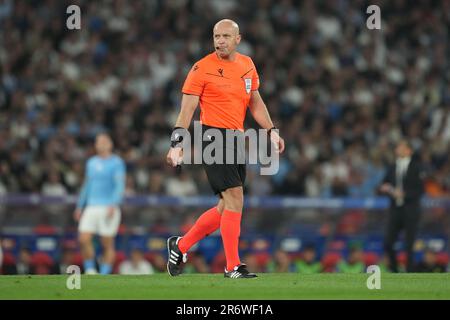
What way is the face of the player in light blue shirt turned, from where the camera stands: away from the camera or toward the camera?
toward the camera

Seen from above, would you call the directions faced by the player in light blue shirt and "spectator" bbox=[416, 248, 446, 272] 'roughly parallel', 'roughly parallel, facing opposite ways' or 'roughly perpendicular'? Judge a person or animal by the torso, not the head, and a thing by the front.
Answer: roughly parallel

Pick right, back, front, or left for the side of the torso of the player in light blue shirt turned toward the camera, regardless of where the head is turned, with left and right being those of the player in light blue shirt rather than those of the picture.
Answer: front

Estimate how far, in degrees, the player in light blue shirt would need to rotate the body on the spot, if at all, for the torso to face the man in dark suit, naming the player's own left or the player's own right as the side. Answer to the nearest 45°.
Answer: approximately 90° to the player's own left

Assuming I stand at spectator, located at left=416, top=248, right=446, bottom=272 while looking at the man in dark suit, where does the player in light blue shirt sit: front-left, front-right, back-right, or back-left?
front-right

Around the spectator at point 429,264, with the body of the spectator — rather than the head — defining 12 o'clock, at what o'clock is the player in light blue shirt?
The player in light blue shirt is roughly at 2 o'clock from the spectator.

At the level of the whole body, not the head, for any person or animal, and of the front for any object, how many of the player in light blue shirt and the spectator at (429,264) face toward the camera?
2

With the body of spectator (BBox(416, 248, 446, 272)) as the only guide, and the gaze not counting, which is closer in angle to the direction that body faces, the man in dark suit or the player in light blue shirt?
the man in dark suit

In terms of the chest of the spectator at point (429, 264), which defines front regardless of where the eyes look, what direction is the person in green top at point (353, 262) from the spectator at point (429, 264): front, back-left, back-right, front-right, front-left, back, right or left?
right

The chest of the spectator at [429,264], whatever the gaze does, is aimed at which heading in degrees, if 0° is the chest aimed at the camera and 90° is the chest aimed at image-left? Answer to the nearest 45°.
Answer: approximately 0°

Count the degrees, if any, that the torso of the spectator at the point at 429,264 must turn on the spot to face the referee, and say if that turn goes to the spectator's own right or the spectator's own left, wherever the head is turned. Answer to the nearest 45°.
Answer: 0° — they already face them
